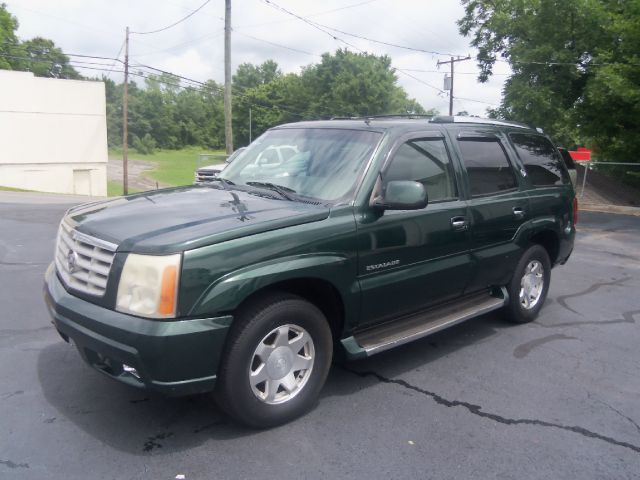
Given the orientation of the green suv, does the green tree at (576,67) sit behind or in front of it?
behind

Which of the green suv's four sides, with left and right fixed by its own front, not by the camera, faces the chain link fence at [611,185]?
back

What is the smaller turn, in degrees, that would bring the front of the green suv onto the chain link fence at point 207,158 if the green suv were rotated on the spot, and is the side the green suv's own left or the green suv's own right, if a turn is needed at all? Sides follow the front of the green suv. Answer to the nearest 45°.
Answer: approximately 135° to the green suv's own right

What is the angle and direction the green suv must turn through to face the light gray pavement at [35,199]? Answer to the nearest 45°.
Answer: approximately 90° to its right

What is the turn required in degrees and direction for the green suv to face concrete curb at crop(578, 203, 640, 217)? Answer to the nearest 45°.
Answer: approximately 180°

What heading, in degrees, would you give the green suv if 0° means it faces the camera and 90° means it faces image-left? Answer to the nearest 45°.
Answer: approximately 45°

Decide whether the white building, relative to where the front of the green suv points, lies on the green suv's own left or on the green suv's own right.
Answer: on the green suv's own right
